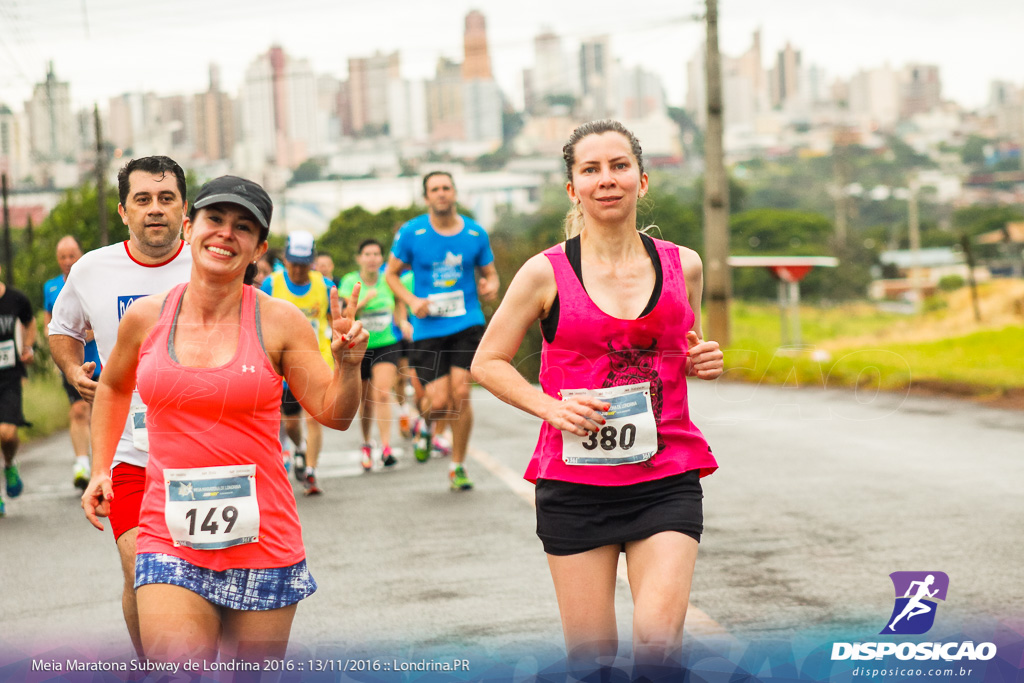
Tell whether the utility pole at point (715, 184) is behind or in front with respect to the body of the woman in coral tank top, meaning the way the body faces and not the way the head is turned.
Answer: behind

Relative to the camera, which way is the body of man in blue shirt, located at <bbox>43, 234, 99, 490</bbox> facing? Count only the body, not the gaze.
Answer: toward the camera

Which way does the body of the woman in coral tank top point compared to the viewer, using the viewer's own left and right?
facing the viewer

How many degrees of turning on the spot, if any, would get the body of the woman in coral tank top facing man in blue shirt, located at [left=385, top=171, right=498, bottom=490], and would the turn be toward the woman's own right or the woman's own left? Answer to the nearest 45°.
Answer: approximately 180°

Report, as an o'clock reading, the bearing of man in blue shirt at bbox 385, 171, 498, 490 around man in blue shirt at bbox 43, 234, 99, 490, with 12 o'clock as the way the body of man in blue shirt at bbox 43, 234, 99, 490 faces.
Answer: man in blue shirt at bbox 385, 171, 498, 490 is roughly at 10 o'clock from man in blue shirt at bbox 43, 234, 99, 490.

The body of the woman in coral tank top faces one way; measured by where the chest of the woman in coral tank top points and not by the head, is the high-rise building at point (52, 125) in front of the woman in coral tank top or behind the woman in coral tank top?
behind

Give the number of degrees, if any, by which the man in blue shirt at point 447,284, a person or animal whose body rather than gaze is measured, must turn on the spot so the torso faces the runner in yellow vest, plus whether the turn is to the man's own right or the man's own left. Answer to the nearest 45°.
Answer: approximately 90° to the man's own right

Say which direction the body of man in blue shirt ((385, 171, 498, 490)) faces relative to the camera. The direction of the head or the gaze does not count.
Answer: toward the camera

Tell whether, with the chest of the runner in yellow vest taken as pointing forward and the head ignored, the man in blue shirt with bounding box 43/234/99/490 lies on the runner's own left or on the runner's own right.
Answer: on the runner's own right

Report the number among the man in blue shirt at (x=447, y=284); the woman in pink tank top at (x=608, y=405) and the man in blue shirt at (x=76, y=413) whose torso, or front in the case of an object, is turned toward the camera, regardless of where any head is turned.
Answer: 3

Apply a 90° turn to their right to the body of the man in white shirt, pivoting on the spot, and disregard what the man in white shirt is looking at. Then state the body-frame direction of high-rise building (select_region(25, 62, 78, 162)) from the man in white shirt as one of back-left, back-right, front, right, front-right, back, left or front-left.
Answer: right

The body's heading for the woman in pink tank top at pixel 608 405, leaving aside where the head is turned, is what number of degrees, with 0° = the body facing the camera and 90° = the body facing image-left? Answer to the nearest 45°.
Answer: approximately 0°

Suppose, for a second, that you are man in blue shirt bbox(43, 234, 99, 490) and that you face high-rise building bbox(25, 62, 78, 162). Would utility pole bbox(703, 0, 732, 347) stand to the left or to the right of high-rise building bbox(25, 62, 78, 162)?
right

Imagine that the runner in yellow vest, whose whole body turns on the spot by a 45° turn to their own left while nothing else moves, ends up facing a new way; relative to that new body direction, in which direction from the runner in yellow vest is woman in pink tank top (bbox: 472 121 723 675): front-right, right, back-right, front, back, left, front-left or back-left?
front-right
